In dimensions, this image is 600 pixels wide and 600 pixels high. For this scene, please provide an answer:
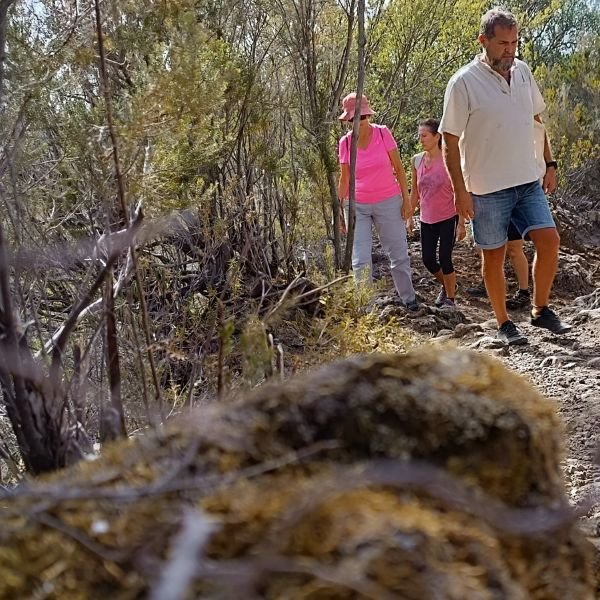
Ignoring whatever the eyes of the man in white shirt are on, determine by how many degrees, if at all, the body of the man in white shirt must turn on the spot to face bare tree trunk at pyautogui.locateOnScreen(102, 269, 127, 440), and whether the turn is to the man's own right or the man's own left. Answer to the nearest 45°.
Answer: approximately 45° to the man's own right

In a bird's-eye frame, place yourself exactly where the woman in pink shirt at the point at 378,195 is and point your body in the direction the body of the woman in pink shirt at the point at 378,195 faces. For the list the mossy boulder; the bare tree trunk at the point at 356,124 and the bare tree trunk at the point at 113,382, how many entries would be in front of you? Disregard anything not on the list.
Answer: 3

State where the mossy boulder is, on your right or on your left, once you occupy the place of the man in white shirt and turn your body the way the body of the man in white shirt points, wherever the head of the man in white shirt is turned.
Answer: on your right

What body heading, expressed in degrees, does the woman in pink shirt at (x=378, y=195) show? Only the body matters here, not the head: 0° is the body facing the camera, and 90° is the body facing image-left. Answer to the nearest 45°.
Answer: approximately 0°

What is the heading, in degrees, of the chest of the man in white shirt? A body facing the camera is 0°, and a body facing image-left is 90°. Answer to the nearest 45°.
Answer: approximately 315°

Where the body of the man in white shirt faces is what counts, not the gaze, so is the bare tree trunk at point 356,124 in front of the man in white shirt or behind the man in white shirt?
behind
